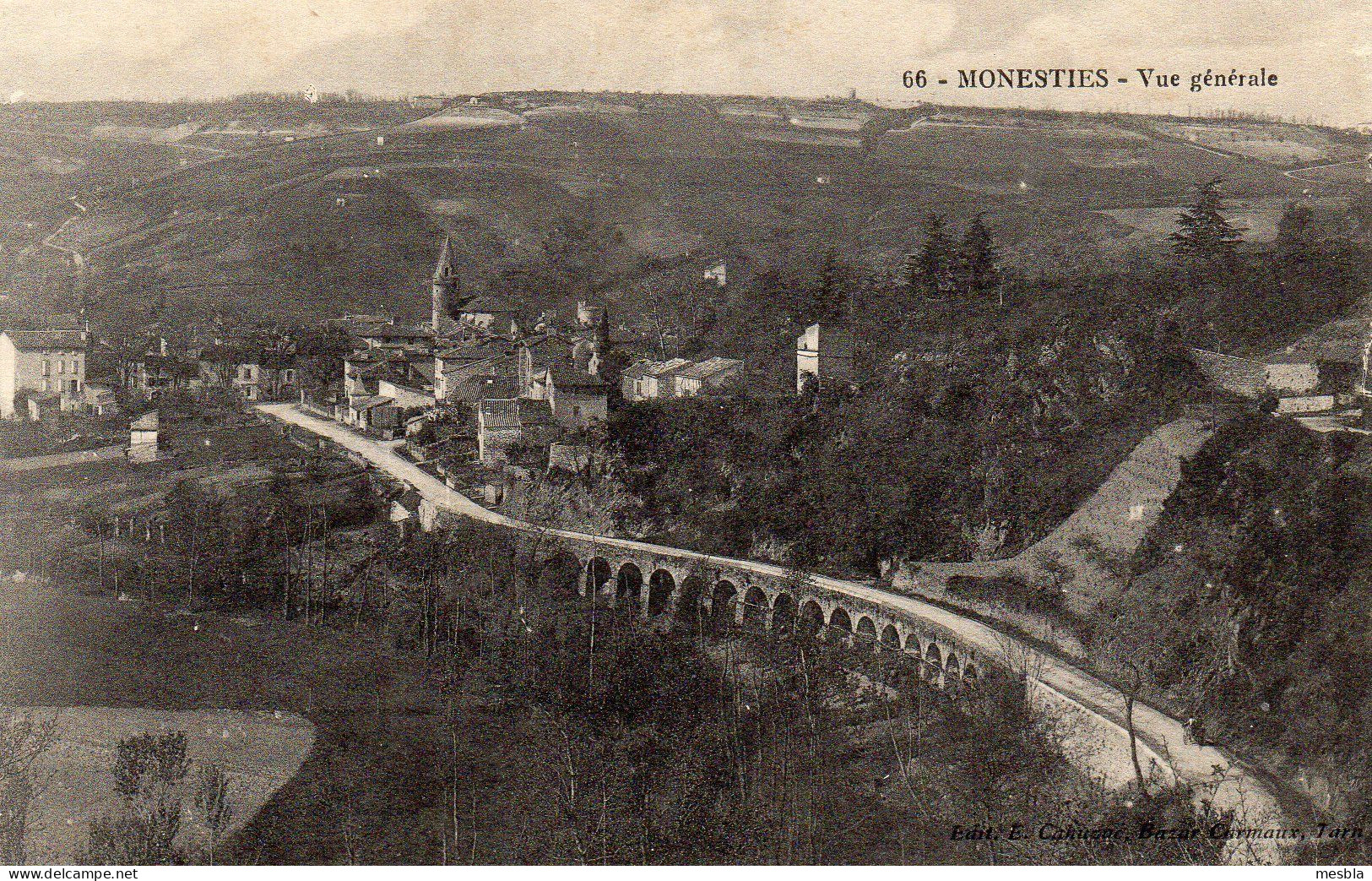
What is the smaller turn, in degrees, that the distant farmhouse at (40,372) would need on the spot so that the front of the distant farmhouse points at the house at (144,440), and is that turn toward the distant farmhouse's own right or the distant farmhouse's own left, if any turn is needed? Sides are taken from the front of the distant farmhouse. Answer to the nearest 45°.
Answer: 0° — it already faces it

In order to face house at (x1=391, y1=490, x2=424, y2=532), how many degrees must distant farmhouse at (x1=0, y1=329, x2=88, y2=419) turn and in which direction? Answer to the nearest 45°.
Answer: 0° — it already faces it

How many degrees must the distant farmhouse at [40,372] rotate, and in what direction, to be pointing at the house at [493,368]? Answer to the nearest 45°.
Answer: approximately 45° to its left

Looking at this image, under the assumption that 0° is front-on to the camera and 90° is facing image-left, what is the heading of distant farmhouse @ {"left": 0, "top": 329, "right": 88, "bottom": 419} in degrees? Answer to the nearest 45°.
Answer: approximately 315°

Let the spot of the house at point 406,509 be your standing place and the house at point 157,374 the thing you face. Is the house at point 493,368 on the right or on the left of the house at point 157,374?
right
